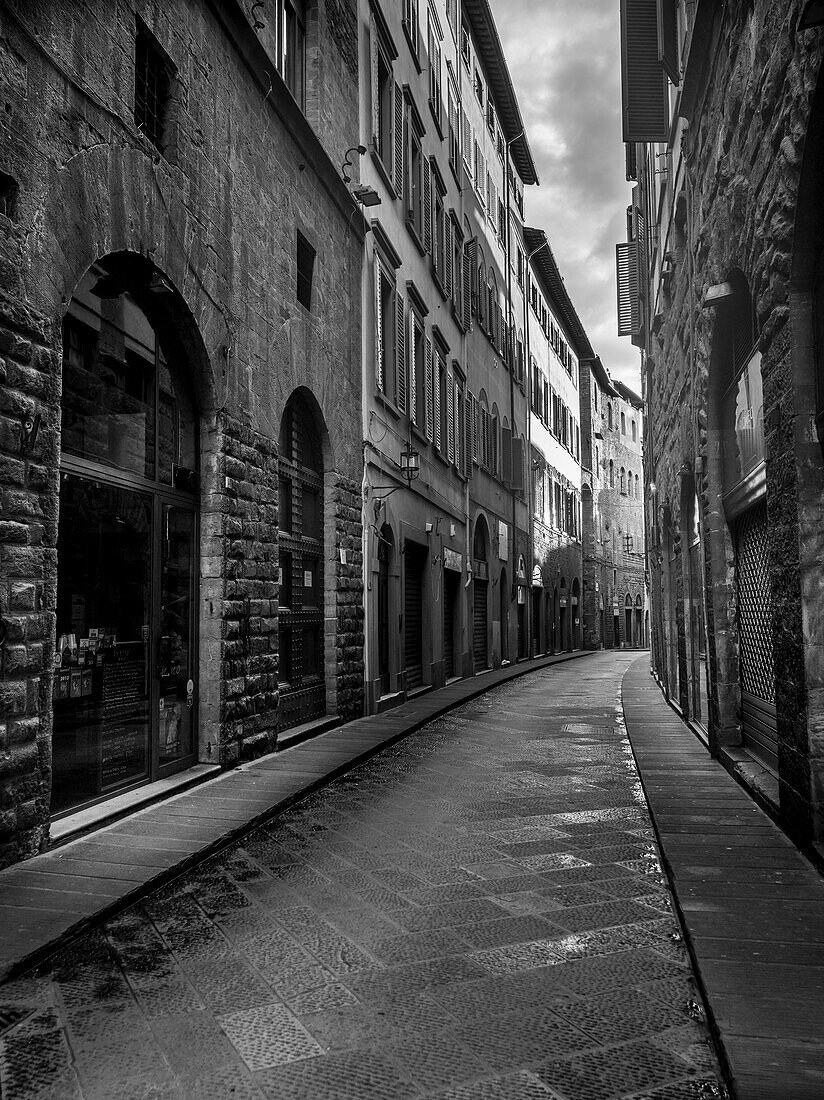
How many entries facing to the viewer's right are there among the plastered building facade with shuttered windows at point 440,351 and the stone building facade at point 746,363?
1

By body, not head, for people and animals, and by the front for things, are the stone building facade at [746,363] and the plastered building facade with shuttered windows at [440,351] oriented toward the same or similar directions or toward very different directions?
very different directions

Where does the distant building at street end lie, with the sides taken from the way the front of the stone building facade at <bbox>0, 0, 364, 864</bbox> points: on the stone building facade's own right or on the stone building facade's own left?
on the stone building facade's own left

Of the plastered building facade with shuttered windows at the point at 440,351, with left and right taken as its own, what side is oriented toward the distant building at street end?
left

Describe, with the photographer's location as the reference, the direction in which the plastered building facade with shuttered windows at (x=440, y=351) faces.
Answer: facing to the right of the viewer

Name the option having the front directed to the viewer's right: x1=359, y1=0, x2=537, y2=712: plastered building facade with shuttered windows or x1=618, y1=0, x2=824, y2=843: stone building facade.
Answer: x1=359, y1=0, x2=537, y2=712: plastered building facade with shuttered windows

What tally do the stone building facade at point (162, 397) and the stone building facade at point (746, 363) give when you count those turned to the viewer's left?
1

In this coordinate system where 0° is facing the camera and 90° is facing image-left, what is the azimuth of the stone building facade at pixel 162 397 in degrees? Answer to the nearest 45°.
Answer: approximately 315°

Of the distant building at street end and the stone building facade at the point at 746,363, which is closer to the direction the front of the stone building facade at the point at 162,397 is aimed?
the stone building facade

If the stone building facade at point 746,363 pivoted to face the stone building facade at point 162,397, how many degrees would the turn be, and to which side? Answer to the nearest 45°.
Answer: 0° — it already faces it

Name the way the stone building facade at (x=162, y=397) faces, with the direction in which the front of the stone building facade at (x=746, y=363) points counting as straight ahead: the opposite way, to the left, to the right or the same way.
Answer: the opposite way

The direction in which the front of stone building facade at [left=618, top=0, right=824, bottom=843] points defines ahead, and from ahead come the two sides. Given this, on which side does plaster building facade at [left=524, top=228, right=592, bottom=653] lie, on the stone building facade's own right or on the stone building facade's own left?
on the stone building facade's own right

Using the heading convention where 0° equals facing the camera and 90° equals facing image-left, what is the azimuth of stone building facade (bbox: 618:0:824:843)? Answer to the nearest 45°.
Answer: approximately 90°

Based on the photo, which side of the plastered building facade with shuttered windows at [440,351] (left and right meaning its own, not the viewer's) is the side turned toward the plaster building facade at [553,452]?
left
